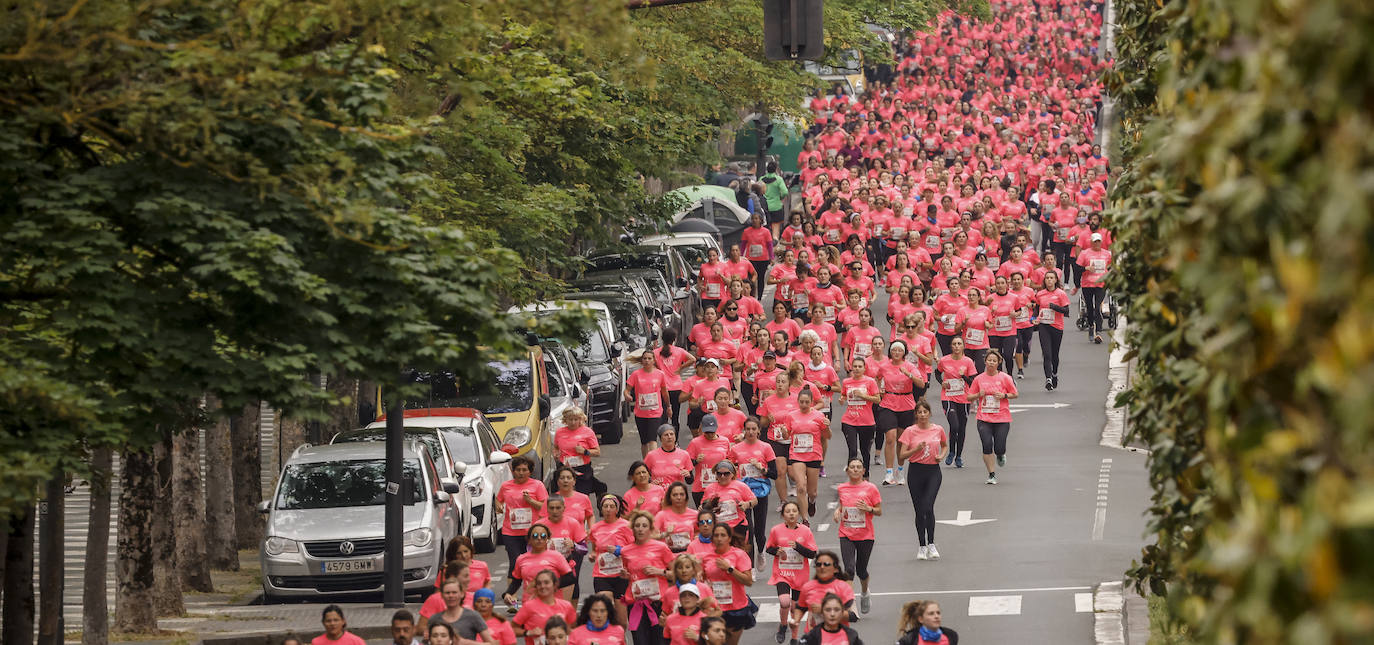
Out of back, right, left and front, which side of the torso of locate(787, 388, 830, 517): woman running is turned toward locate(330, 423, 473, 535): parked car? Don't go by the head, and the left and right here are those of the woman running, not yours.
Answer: right

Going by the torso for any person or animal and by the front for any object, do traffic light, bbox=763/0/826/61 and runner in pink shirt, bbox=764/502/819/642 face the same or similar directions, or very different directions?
very different directions

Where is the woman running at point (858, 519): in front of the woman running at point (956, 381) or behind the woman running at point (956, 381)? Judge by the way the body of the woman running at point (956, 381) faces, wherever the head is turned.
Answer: in front

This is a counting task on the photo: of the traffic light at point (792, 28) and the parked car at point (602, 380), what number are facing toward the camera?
1

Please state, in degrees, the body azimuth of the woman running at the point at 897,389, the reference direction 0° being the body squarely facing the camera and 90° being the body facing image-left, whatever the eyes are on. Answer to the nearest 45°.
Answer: approximately 0°

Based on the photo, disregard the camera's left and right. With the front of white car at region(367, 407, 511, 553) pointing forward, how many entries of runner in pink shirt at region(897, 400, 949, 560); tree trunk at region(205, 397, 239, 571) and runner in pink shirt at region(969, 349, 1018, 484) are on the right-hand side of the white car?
1

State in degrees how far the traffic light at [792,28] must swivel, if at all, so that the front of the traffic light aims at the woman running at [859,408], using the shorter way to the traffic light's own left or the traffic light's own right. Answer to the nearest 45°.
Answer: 0° — it already faces them

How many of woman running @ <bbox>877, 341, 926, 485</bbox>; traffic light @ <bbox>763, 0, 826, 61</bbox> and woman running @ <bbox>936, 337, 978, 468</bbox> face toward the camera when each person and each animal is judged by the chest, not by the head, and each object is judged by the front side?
2

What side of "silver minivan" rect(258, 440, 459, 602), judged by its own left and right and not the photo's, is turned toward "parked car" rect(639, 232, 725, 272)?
back

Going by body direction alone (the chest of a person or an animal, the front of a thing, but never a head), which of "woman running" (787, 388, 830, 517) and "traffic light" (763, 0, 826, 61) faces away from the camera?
the traffic light
